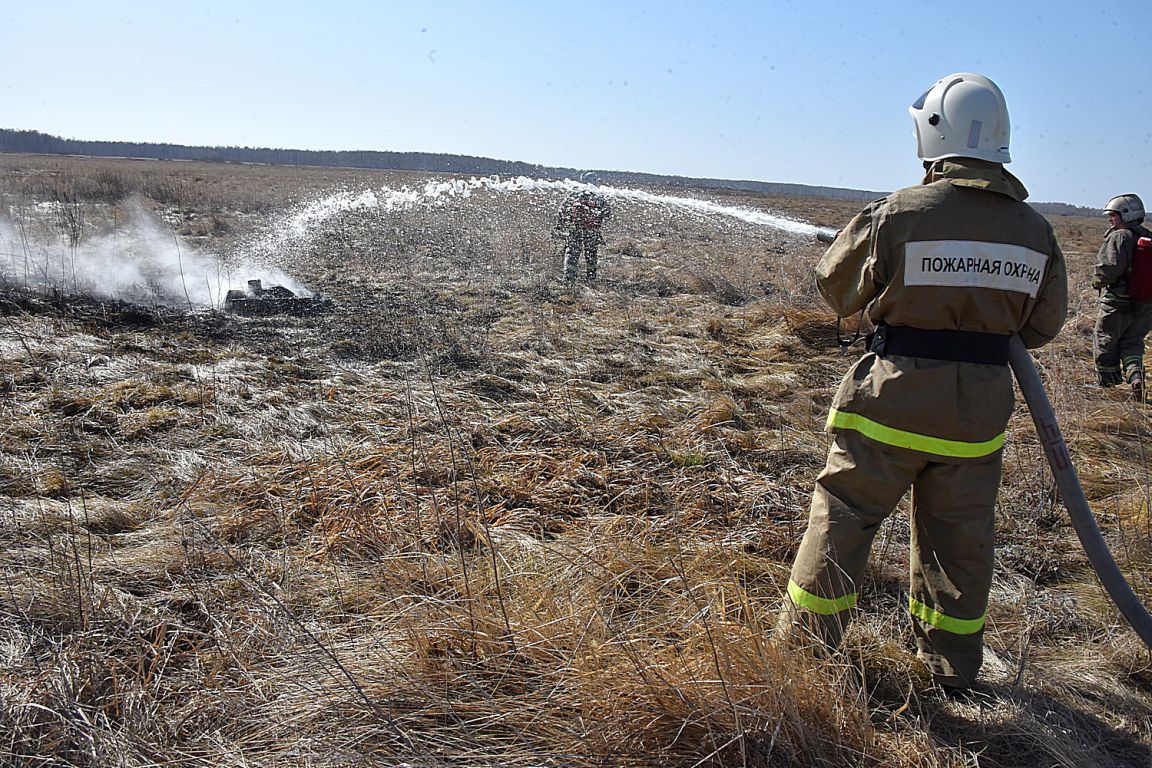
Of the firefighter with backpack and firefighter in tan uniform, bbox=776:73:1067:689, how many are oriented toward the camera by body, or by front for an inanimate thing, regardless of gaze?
0

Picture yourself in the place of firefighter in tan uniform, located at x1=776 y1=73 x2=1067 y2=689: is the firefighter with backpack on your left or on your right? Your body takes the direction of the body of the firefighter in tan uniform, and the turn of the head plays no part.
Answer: on your right

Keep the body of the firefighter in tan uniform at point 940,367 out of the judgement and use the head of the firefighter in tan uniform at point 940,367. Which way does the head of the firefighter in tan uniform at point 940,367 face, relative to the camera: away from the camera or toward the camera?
away from the camera

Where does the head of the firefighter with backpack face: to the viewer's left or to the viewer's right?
to the viewer's left

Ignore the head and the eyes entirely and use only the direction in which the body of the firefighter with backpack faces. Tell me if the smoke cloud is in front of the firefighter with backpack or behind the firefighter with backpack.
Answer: in front

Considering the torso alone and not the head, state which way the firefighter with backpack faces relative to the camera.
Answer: to the viewer's left

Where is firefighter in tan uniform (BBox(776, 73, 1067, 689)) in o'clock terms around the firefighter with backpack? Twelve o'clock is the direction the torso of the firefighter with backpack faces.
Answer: The firefighter in tan uniform is roughly at 9 o'clock from the firefighter with backpack.

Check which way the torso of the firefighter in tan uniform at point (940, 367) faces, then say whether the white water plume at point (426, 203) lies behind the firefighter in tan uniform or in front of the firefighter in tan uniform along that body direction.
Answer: in front

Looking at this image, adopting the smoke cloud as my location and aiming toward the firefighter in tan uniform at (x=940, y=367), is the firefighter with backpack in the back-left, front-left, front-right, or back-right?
front-left

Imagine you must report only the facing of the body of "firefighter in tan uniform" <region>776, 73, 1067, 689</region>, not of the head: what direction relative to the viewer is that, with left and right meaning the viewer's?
facing away from the viewer and to the left of the viewer

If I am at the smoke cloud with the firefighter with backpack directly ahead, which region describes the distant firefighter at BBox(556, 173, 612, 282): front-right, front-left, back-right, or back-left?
front-left
